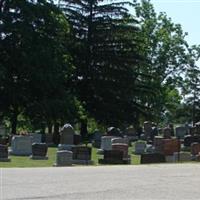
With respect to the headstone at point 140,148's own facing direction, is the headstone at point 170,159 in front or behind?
in front

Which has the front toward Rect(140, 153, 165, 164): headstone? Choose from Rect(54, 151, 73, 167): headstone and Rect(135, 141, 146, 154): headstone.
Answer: Rect(135, 141, 146, 154): headstone

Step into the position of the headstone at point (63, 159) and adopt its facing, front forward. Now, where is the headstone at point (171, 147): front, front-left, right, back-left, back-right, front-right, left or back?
back-left

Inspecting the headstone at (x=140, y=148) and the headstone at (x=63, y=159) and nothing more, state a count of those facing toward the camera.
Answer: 2

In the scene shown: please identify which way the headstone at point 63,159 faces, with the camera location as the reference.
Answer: facing the viewer

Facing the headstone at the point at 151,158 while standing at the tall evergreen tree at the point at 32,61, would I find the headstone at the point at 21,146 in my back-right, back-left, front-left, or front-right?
front-right

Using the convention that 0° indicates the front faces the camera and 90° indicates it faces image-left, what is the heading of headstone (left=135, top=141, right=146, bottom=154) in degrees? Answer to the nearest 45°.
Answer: approximately 0°

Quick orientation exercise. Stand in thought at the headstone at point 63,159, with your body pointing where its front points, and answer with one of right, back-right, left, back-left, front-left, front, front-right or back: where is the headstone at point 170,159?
back-left

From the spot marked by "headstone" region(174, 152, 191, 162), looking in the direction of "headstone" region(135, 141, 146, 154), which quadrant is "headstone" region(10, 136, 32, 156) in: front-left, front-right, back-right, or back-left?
front-left

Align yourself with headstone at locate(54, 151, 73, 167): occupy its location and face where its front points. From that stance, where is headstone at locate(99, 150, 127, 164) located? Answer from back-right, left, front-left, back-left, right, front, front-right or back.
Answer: back-left

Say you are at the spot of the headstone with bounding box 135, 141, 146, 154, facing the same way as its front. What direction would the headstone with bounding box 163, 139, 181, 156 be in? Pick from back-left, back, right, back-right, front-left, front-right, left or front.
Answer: front-left

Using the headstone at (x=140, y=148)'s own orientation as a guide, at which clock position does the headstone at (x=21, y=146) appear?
the headstone at (x=21, y=146) is roughly at 2 o'clock from the headstone at (x=140, y=148).
